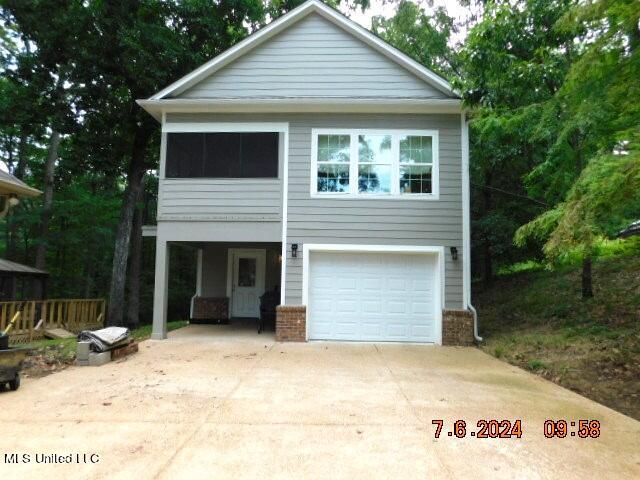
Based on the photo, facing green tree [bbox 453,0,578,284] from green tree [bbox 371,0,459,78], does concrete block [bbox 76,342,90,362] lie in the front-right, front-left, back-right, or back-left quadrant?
front-right

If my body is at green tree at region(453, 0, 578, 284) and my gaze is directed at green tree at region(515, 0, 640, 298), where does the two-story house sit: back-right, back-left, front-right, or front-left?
back-right

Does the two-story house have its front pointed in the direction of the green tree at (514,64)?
no

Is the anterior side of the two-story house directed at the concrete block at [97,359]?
no

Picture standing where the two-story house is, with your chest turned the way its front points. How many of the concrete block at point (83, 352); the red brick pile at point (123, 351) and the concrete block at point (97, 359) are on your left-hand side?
0

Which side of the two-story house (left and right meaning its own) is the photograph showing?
front

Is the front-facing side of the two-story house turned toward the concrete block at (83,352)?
no
